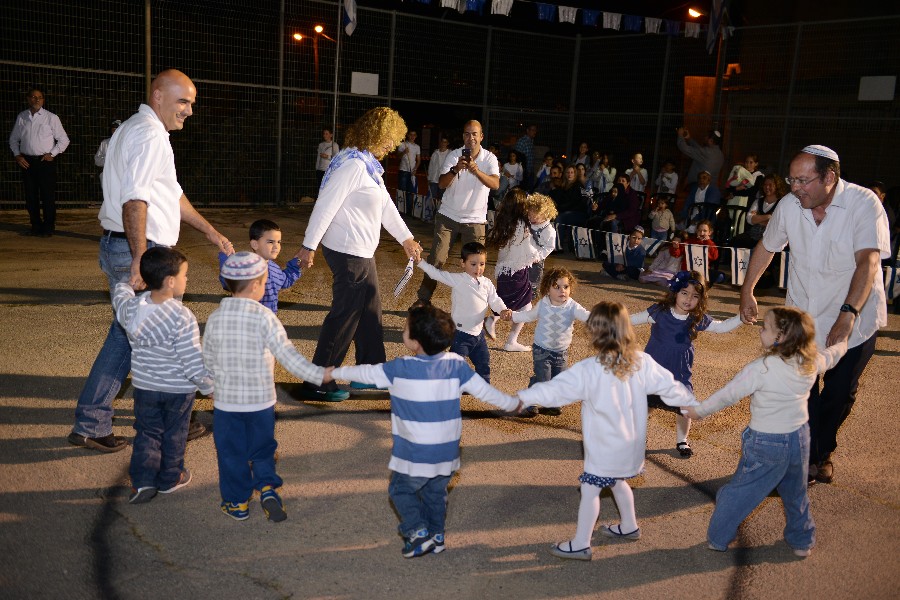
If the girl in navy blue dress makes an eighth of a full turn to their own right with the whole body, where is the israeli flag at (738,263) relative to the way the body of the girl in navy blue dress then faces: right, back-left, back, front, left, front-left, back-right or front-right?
back-right

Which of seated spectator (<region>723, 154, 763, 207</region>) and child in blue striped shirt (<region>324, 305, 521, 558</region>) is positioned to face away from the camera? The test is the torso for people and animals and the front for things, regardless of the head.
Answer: the child in blue striped shirt

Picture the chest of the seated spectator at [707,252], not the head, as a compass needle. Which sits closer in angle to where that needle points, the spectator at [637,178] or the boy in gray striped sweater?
the boy in gray striped sweater

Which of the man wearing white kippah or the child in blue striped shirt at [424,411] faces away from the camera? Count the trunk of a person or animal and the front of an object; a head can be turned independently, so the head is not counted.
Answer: the child in blue striped shirt

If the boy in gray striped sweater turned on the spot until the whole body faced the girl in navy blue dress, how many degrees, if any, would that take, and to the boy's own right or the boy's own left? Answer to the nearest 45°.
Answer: approximately 45° to the boy's own right

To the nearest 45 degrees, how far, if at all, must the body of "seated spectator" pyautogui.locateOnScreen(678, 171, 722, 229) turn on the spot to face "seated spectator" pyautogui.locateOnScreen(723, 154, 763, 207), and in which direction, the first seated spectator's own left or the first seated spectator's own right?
approximately 135° to the first seated spectator's own left

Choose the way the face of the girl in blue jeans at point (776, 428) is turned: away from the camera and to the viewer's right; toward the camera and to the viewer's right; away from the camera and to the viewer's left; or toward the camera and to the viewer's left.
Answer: away from the camera and to the viewer's left

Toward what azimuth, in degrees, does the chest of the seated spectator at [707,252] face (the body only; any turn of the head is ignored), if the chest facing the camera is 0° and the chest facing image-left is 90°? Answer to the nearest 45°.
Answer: approximately 45°

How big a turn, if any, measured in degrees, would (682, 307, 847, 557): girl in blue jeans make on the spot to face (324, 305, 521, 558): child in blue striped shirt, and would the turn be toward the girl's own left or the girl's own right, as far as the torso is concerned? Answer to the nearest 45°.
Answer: approximately 90° to the girl's own left

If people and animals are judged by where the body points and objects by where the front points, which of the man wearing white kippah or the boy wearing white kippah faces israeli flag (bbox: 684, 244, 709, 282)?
the boy wearing white kippah

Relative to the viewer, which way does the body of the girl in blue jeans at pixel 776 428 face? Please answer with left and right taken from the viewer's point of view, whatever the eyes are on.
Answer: facing away from the viewer and to the left of the viewer

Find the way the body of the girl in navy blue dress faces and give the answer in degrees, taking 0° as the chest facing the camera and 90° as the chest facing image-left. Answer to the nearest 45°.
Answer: approximately 0°

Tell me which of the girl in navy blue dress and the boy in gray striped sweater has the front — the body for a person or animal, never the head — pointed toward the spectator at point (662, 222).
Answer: the boy in gray striped sweater

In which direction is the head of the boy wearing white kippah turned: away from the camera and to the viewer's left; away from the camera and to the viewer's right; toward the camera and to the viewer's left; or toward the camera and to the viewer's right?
away from the camera and to the viewer's right

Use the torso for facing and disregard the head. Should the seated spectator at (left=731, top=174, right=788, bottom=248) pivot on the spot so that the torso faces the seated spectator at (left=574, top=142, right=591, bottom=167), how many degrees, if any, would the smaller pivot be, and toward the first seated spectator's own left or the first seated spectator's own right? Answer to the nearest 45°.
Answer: approximately 90° to the first seated spectator's own right

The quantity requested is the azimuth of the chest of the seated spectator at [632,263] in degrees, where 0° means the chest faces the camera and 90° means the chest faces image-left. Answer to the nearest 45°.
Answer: approximately 45°
